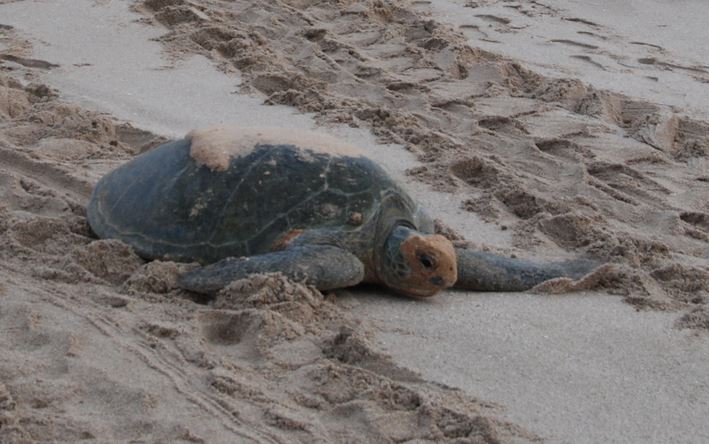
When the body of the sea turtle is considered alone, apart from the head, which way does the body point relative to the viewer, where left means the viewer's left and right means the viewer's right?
facing the viewer and to the right of the viewer
